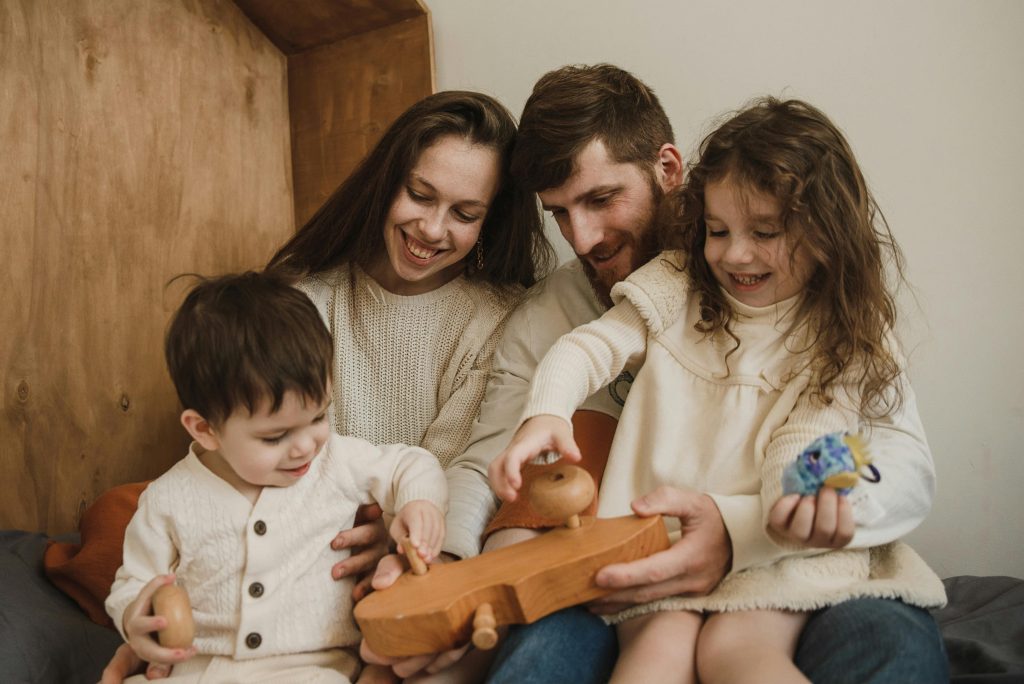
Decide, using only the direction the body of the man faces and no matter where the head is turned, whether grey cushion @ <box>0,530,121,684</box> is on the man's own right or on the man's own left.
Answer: on the man's own right

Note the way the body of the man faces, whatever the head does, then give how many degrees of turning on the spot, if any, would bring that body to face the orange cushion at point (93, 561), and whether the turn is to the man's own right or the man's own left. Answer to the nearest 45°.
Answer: approximately 90° to the man's own right

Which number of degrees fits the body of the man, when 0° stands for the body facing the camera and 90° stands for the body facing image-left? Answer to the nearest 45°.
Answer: approximately 0°
